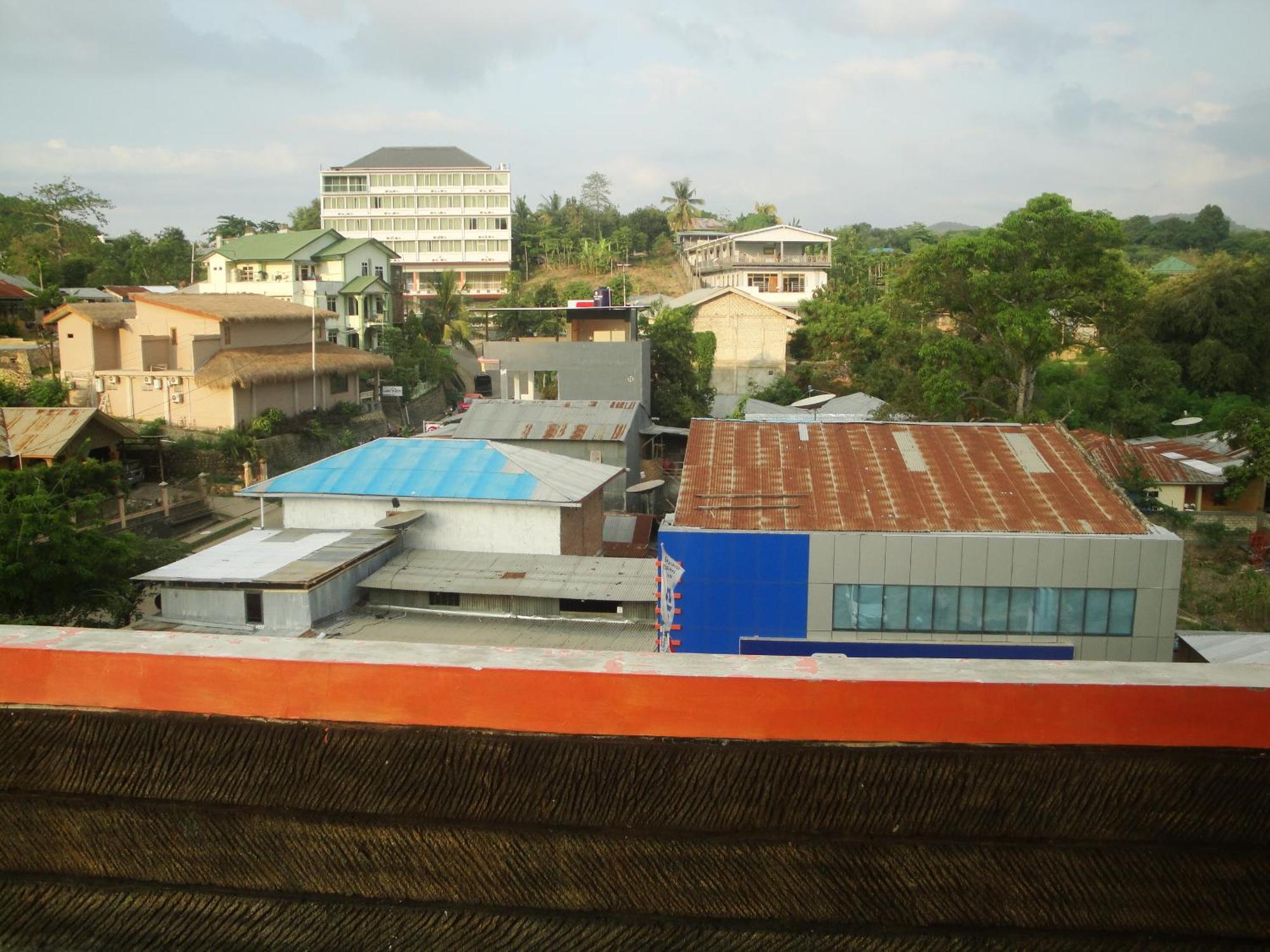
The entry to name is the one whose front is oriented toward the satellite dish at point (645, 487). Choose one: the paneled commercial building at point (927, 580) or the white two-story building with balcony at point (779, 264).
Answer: the white two-story building with balcony

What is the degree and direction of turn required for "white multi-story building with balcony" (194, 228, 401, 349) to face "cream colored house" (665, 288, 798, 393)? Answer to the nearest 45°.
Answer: approximately 45° to its left

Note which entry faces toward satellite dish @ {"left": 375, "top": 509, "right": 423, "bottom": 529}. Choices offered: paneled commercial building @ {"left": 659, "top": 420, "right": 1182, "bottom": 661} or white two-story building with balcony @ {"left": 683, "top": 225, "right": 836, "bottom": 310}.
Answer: the white two-story building with balcony

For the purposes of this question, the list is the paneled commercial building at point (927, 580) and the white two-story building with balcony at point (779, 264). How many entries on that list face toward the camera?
2

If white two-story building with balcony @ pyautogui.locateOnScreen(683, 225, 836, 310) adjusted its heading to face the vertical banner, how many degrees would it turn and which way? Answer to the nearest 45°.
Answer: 0° — it already faces it

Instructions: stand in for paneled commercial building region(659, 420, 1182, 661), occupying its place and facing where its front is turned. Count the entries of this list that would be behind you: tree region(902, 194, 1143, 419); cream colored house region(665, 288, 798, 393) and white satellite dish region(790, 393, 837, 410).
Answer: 3

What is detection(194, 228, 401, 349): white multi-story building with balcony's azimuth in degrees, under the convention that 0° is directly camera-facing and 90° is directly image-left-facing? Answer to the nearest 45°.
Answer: approximately 315°

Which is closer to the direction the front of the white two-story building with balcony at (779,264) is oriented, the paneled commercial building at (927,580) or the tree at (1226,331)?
the paneled commercial building

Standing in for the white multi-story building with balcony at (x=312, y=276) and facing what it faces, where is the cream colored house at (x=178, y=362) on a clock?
The cream colored house is roughly at 2 o'clock from the white multi-story building with balcony.

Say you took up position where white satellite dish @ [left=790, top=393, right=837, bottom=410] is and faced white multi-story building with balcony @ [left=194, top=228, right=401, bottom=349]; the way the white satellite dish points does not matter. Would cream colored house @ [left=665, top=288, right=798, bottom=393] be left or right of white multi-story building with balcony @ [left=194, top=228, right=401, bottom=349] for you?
right
